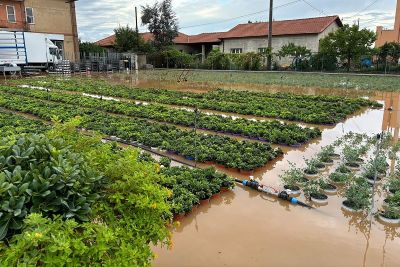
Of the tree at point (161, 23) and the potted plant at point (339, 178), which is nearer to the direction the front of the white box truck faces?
the tree

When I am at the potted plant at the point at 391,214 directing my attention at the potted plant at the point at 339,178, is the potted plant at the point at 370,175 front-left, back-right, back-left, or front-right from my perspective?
front-right

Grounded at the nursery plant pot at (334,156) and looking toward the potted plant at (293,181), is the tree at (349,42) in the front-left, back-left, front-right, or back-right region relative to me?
back-right
